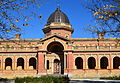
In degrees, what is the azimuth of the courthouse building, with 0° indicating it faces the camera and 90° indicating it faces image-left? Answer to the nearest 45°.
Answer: approximately 0°
